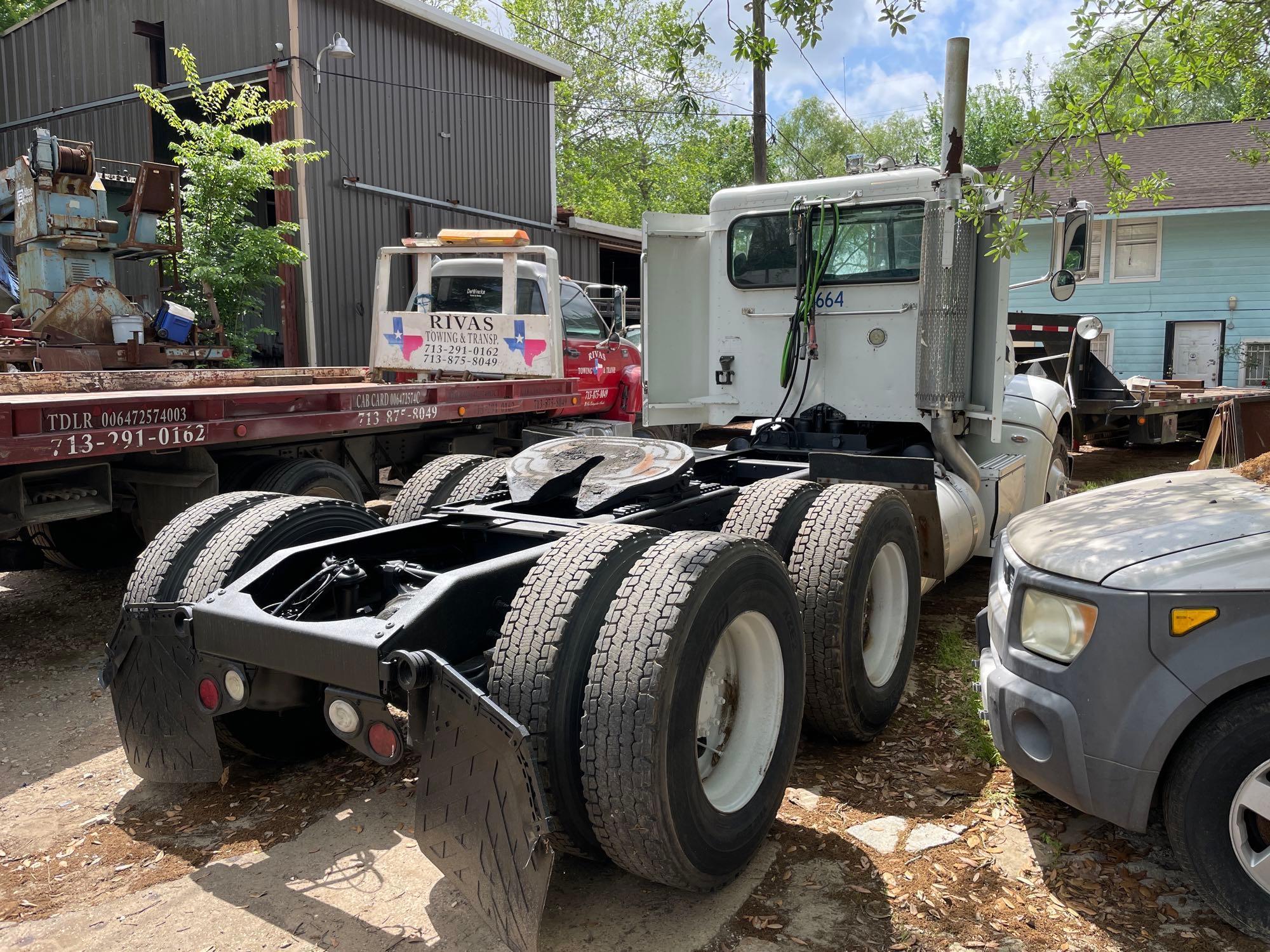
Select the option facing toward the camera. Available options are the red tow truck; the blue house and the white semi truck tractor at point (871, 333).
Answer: the blue house

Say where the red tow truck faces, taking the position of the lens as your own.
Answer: facing away from the viewer and to the right of the viewer

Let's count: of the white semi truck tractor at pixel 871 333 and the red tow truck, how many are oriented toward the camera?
0

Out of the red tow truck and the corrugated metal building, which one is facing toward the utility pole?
the red tow truck

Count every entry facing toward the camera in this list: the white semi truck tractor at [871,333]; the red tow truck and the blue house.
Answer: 1

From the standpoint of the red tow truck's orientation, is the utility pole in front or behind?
in front

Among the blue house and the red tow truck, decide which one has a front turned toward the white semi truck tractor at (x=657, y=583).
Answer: the blue house

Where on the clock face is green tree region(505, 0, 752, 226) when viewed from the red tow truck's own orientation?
The green tree is roughly at 11 o'clock from the red tow truck.

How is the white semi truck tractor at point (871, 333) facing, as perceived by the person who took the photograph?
facing away from the viewer and to the right of the viewer

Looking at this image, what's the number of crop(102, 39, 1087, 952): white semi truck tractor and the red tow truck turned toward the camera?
0

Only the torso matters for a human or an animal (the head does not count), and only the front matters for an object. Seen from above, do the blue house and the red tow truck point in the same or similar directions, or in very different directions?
very different directions

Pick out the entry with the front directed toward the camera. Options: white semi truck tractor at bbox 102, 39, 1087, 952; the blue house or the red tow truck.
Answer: the blue house

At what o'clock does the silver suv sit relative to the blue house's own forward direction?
The silver suv is roughly at 12 o'clock from the blue house.

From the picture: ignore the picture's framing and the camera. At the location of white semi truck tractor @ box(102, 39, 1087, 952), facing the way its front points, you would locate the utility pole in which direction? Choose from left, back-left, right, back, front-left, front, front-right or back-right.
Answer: front-left

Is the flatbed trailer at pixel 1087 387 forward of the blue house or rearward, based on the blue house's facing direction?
forward

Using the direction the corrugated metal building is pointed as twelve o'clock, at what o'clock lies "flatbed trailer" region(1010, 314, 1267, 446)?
The flatbed trailer is roughly at 9 o'clock from the corrugated metal building.
